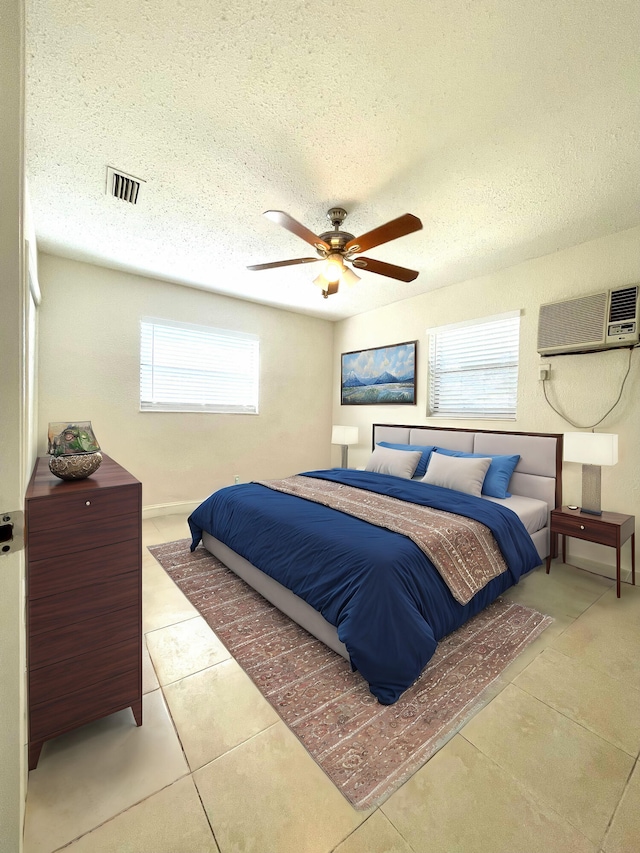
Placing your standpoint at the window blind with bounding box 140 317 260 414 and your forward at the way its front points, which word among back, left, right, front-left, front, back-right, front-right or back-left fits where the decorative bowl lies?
front-right

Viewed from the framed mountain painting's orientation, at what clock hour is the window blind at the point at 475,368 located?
The window blind is roughly at 9 o'clock from the framed mountain painting.

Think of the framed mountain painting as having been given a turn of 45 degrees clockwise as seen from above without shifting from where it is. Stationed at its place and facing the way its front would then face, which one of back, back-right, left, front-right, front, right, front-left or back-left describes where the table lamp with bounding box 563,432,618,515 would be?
back-left

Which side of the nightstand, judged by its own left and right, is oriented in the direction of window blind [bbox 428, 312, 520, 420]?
right

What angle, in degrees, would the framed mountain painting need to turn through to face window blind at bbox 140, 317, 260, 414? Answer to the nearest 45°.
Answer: approximately 45° to its right

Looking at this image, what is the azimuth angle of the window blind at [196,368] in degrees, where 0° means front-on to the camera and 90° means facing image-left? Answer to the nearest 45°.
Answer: approximately 315°

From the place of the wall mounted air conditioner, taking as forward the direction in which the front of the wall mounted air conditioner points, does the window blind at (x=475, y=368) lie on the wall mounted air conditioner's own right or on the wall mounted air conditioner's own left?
on the wall mounted air conditioner's own right

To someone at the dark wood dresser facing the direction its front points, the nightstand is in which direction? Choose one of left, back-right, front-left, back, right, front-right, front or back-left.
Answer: front-left

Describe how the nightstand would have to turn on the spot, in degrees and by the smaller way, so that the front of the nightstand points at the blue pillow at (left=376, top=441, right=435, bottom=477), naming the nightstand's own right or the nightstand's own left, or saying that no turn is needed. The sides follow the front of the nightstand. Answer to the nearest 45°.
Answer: approximately 45° to the nightstand's own right

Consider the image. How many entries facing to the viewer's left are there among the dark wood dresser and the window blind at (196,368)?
0
